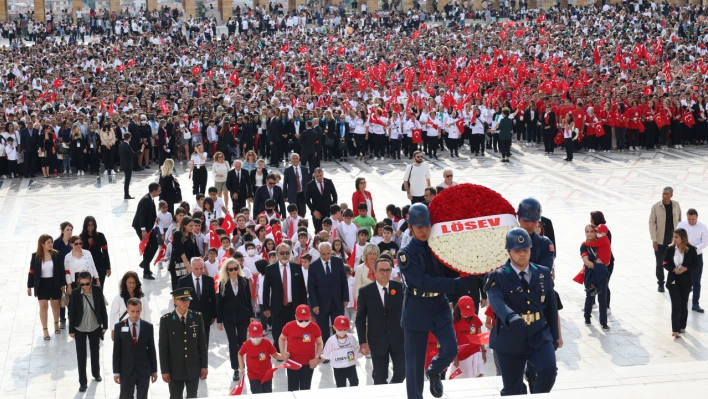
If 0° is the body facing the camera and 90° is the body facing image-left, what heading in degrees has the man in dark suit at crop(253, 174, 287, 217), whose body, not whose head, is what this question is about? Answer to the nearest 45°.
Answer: approximately 0°

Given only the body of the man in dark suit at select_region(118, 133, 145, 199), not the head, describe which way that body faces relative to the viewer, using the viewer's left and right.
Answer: facing to the right of the viewer

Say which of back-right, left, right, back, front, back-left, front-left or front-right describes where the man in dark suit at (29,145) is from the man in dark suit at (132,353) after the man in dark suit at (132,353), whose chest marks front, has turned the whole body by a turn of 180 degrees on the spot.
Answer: front

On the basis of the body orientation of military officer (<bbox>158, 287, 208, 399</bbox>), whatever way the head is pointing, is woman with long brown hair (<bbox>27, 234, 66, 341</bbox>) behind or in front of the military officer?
behind

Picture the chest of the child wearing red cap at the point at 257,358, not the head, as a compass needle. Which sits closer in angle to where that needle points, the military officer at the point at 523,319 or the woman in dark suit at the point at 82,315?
the military officer

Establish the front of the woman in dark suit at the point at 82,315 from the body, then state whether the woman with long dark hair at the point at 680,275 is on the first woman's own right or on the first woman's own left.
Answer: on the first woman's own left

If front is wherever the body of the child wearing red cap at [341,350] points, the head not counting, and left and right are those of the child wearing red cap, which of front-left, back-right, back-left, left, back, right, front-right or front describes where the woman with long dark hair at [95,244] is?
back-right

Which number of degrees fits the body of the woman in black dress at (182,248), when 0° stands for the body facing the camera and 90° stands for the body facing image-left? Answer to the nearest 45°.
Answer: approximately 315°

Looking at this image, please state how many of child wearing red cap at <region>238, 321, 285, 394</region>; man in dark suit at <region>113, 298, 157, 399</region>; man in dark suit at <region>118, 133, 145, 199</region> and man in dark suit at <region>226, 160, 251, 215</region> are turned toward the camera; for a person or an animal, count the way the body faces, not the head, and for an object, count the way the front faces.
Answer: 3

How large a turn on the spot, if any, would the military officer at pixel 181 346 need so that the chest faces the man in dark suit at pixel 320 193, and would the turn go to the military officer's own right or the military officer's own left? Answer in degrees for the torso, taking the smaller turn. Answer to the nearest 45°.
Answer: approximately 180°

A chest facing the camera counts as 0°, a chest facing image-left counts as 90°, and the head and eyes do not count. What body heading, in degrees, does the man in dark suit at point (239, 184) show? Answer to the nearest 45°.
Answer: approximately 0°
